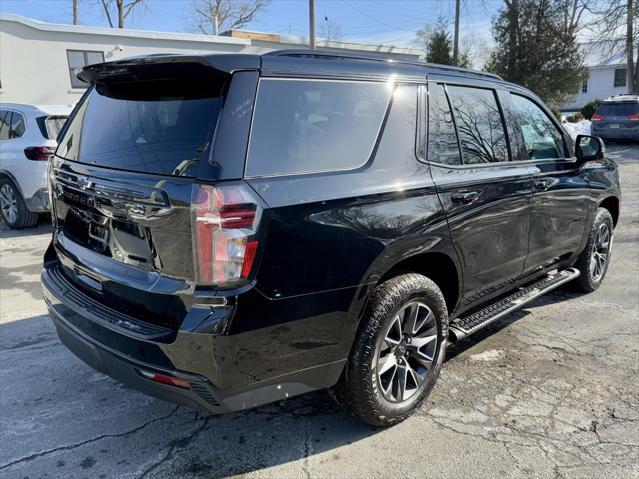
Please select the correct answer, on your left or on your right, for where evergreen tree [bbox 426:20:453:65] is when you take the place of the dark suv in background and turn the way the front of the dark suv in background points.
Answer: on your left

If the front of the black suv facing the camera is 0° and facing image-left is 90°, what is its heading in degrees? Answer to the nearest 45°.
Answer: approximately 225°

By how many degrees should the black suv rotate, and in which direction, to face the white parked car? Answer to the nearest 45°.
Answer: approximately 90° to its left

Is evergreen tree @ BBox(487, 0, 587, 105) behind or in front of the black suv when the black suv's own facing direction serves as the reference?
in front

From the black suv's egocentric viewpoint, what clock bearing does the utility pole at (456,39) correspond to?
The utility pole is roughly at 11 o'clock from the black suv.

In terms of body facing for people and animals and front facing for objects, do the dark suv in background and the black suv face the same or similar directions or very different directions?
same or similar directions

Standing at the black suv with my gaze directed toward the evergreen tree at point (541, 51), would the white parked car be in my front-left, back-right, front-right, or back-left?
front-left

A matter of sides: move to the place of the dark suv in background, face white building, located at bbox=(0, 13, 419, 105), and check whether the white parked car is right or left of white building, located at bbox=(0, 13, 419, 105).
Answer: left

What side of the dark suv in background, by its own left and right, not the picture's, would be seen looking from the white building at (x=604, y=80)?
front

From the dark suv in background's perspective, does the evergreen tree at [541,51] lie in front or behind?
in front

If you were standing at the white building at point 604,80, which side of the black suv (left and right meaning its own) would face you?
front

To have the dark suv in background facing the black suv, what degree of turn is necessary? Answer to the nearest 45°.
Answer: approximately 180°

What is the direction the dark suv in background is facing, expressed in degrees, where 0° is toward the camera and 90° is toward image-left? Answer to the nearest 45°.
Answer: approximately 180°

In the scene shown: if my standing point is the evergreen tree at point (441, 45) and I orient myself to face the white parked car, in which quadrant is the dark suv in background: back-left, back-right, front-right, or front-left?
front-left

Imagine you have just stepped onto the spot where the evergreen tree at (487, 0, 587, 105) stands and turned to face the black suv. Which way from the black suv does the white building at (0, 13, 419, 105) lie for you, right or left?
right

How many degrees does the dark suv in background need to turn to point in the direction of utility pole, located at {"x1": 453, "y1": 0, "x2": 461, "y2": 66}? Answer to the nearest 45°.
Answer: approximately 45° to its left

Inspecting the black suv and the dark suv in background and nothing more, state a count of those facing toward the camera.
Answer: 0
